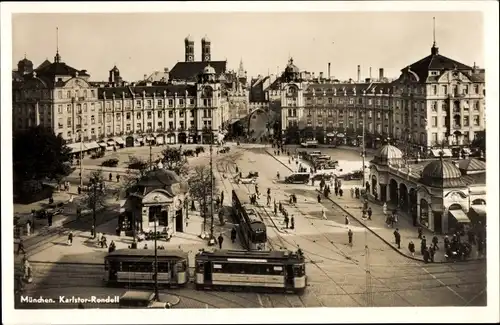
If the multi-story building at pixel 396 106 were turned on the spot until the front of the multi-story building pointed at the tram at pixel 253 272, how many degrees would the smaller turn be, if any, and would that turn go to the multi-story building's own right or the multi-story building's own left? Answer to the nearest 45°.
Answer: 0° — it already faces it

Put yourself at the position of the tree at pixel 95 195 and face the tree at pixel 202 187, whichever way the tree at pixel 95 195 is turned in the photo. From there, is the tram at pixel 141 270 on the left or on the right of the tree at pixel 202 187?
right

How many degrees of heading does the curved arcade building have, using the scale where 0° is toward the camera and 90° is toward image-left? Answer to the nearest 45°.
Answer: approximately 45°

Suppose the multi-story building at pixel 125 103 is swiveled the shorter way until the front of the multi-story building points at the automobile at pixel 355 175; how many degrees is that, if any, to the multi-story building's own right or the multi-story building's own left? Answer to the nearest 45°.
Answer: approximately 90° to the multi-story building's own left

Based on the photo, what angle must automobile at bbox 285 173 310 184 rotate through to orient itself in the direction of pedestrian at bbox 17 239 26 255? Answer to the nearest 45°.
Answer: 0° — it already faces them

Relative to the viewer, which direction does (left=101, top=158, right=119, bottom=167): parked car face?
to the viewer's left

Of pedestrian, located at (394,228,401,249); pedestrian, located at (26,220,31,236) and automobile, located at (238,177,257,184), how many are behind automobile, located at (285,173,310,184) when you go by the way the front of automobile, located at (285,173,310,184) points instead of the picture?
1
